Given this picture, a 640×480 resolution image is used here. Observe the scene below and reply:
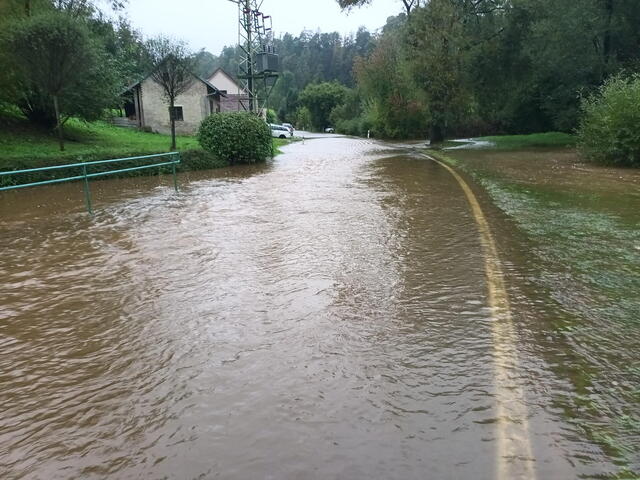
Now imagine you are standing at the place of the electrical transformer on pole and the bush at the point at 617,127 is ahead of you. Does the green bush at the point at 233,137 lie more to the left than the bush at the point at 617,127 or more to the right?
right

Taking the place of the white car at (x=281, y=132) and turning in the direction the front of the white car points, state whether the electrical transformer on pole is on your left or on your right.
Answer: on your right

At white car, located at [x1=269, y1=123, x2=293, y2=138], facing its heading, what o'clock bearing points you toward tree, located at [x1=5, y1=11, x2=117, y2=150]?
The tree is roughly at 9 o'clock from the white car.

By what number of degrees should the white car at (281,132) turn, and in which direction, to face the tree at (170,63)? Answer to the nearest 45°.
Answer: approximately 45° to its right
